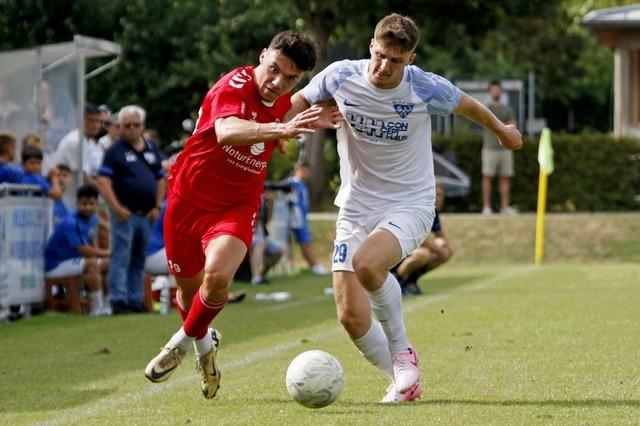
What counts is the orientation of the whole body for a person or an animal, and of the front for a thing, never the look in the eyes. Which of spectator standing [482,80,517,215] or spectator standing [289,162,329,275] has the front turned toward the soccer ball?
spectator standing [482,80,517,215]

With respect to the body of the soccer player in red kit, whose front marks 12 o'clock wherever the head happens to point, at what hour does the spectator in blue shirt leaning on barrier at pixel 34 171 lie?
The spectator in blue shirt leaning on barrier is roughly at 7 o'clock from the soccer player in red kit.

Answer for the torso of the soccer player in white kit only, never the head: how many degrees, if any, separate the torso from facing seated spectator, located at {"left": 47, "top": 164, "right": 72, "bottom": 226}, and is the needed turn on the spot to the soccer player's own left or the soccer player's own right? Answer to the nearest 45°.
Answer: approximately 135° to the soccer player's own right

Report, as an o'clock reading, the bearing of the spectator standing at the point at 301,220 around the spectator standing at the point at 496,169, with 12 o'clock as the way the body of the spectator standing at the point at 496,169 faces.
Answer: the spectator standing at the point at 301,220 is roughly at 1 o'clock from the spectator standing at the point at 496,169.

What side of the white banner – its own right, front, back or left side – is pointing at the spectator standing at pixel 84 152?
back

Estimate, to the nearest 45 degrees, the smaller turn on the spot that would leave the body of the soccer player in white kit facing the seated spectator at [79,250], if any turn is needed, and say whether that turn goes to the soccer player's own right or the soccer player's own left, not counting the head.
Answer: approximately 135° to the soccer player's own right

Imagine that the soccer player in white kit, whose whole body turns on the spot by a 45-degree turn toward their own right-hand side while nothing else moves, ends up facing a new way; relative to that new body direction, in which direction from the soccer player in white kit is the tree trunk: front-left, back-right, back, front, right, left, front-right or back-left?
back-right
